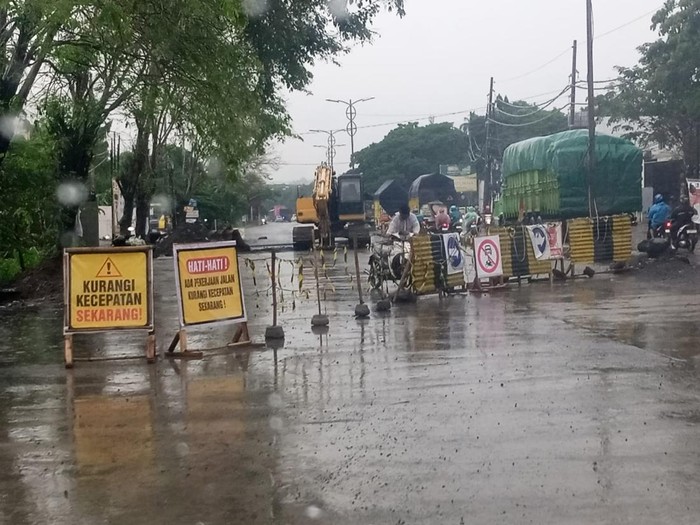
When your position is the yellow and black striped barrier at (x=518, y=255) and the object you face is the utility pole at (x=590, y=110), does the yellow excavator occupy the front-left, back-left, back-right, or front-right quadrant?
front-left

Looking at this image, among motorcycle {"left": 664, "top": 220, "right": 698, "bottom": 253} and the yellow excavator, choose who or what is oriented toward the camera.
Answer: the yellow excavator

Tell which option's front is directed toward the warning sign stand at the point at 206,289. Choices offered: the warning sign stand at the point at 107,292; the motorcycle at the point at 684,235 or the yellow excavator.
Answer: the yellow excavator

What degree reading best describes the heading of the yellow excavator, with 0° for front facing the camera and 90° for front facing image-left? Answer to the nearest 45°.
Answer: approximately 0°

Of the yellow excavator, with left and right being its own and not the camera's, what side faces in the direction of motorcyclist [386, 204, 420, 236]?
front

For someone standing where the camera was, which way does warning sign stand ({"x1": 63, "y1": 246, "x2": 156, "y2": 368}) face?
facing the viewer

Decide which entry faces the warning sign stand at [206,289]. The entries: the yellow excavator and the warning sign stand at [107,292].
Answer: the yellow excavator

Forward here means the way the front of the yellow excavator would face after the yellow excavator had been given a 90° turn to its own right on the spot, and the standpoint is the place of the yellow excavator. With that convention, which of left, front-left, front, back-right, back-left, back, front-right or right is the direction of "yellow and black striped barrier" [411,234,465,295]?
left
